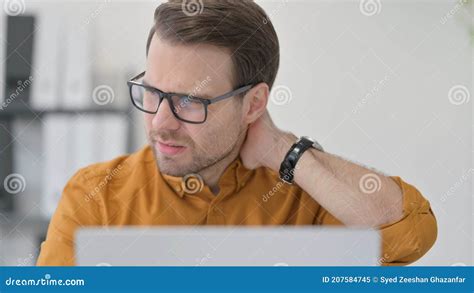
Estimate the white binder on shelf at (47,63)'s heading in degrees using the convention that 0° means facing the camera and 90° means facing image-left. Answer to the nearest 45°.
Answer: approximately 0°

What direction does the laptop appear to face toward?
away from the camera

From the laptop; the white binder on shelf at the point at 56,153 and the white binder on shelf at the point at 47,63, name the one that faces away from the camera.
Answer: the laptop

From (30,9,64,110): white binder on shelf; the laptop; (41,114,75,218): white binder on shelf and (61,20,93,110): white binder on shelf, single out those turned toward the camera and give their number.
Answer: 3

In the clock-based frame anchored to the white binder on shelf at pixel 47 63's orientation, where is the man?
The man is roughly at 11 o'clock from the white binder on shelf.

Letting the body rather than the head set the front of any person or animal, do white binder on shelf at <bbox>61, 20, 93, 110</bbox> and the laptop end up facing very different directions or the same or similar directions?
very different directions

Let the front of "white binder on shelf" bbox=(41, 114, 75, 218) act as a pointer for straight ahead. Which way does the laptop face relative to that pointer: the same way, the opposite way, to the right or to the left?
the opposite way
